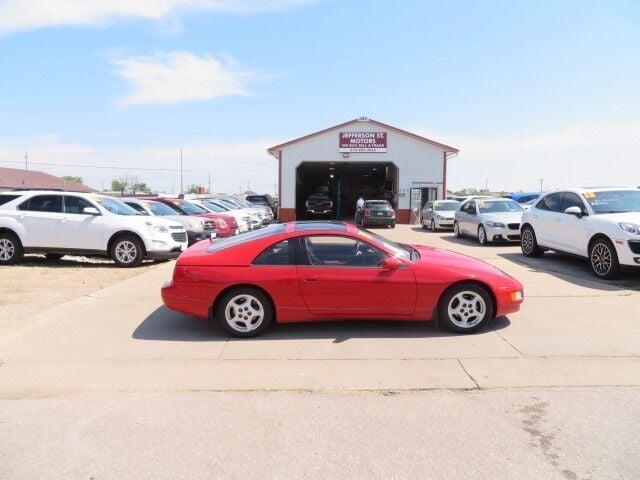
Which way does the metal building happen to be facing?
toward the camera

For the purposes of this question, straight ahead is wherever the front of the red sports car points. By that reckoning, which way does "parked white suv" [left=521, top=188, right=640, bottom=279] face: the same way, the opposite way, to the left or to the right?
to the right

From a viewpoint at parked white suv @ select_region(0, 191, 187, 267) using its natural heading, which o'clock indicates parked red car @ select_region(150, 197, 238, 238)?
The parked red car is roughly at 9 o'clock from the parked white suv.

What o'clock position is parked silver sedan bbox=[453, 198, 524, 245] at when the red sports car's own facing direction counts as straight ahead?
The parked silver sedan is roughly at 10 o'clock from the red sports car.

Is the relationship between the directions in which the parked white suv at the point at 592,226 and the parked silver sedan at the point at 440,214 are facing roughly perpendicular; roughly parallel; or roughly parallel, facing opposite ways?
roughly parallel

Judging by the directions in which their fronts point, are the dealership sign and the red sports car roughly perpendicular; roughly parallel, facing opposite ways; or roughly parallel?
roughly perpendicular

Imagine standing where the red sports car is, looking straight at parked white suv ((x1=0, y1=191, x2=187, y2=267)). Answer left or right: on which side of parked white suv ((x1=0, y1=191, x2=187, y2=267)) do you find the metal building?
right

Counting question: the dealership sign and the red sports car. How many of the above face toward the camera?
1

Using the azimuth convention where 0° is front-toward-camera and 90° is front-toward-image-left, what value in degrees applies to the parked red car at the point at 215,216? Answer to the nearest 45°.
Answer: approximately 315°

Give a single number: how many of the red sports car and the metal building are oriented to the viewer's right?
1

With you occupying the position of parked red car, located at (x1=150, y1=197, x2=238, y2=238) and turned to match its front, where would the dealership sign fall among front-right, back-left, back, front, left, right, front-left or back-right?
left

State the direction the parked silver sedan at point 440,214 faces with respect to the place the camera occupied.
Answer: facing the viewer and to the right of the viewer

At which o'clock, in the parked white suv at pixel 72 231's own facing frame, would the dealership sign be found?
The dealership sign is roughly at 9 o'clock from the parked white suv.

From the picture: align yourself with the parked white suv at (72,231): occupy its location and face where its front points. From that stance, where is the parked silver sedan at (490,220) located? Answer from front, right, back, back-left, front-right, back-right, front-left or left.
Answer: front-left

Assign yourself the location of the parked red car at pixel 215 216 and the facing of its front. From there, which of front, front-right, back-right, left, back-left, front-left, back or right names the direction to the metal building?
left

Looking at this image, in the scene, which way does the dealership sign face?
toward the camera

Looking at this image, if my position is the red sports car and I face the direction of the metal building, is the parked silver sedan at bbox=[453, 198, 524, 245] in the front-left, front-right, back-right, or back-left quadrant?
front-right

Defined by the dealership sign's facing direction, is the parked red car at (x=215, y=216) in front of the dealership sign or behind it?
in front

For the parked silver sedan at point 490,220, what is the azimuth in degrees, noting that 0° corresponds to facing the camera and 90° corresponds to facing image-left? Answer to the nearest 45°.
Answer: approximately 315°

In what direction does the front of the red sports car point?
to the viewer's right
